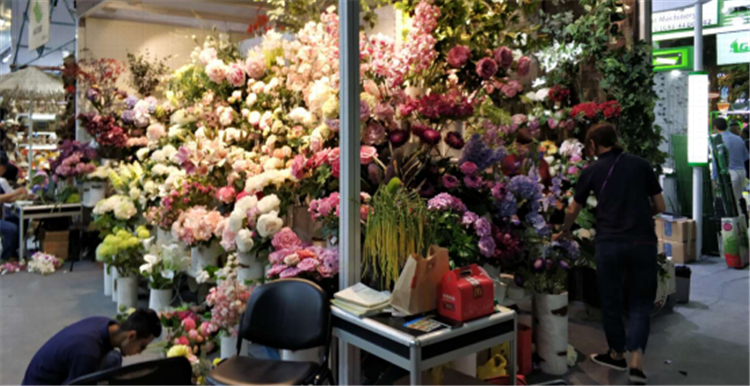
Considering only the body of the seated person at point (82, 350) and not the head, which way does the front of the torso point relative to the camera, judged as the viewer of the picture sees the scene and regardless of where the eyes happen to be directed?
to the viewer's right

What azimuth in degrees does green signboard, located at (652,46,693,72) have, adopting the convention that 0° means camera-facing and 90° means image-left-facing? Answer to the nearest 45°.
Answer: approximately 45°

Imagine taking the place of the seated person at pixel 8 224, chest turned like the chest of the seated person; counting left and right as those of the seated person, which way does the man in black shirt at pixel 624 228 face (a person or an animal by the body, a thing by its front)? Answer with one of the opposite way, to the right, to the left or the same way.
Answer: to the left

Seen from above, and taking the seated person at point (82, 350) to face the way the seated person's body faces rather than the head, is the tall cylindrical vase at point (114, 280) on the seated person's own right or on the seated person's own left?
on the seated person's own left

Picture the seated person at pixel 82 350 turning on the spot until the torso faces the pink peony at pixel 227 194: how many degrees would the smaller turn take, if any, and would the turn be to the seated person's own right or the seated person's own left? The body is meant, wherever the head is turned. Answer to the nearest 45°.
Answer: approximately 45° to the seated person's own left

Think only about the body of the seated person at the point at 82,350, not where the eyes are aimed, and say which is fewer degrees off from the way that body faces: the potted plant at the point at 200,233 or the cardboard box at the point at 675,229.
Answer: the cardboard box

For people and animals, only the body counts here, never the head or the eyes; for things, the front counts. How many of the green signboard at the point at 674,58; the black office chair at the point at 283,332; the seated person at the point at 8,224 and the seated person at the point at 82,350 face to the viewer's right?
2

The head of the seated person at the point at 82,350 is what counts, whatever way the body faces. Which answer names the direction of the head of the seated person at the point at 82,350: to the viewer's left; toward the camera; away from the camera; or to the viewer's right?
to the viewer's right

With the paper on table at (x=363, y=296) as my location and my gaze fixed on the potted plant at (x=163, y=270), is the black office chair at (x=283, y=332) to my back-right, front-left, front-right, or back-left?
front-left

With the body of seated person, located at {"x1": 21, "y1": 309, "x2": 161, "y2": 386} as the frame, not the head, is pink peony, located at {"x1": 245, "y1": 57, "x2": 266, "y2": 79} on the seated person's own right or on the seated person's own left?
on the seated person's own left

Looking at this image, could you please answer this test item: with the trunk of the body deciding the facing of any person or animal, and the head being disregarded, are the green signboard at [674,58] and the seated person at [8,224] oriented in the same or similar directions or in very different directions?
very different directions

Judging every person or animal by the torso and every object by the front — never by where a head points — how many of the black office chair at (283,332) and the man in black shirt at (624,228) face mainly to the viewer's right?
0

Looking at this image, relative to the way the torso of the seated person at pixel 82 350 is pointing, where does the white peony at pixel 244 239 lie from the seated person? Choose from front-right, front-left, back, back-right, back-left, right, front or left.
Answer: front-left

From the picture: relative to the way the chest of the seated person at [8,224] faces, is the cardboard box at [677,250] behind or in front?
in front

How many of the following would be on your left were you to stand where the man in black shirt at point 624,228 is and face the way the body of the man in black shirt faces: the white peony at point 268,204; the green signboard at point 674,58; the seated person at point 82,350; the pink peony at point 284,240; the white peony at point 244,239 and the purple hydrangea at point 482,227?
5
